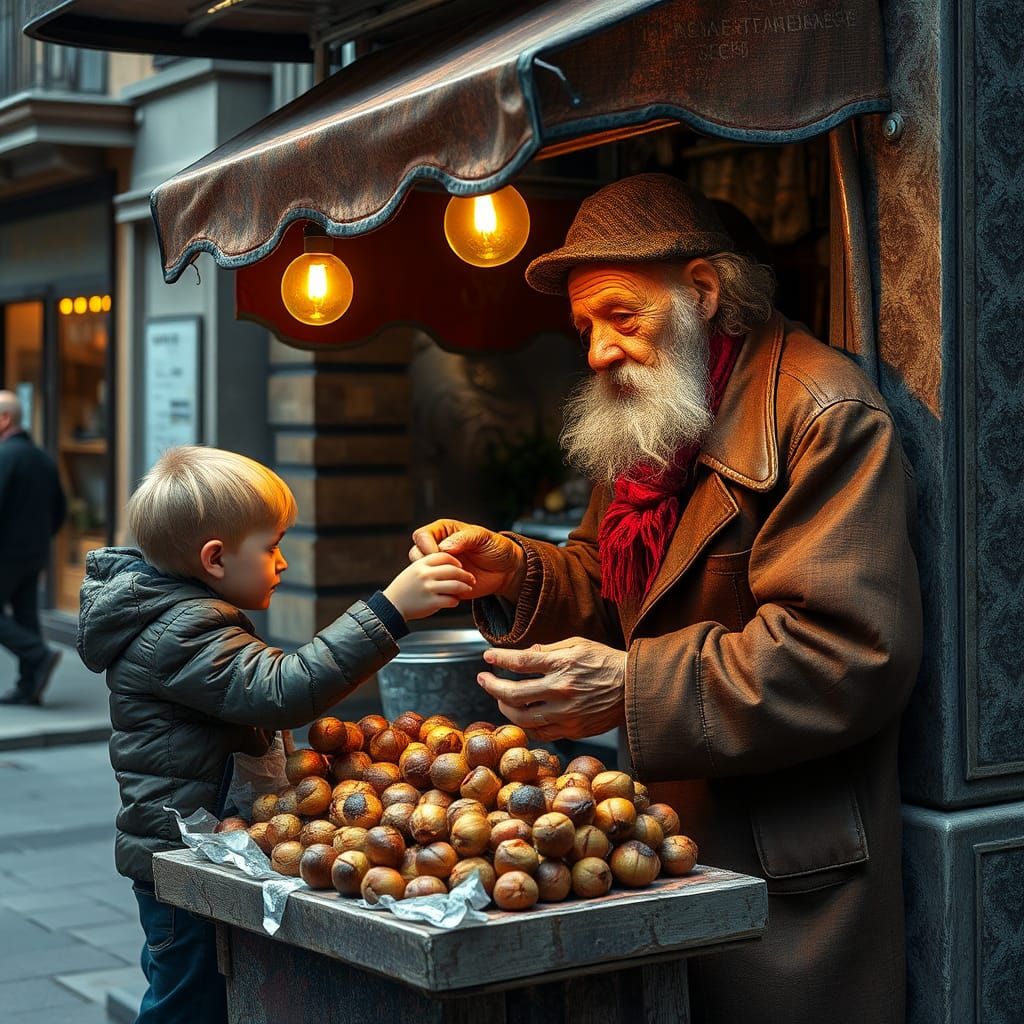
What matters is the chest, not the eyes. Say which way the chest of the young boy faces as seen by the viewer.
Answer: to the viewer's right

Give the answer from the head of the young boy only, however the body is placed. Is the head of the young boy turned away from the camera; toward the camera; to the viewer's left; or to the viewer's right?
to the viewer's right

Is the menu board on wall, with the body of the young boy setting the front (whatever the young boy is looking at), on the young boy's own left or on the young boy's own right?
on the young boy's own left

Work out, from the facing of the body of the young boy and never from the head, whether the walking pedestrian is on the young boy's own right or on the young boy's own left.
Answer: on the young boy's own left

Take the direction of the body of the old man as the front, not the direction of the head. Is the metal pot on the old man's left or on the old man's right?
on the old man's right

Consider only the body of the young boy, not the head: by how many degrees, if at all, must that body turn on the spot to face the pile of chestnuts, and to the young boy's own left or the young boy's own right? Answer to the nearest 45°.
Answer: approximately 45° to the young boy's own right
